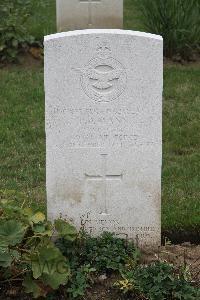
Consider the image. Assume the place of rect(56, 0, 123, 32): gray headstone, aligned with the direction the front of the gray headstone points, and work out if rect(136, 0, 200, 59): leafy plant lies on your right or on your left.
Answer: on your left

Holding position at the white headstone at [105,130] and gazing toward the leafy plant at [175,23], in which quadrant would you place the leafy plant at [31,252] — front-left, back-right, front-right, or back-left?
back-left

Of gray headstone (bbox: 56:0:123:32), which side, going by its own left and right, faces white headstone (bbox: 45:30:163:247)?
front

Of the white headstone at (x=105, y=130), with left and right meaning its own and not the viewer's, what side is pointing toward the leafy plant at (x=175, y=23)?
back

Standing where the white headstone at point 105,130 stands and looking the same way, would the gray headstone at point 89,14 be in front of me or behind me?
behind

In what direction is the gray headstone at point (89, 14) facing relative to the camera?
toward the camera

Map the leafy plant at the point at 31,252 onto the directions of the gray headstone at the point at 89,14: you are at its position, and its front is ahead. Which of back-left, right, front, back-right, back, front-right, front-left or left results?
front

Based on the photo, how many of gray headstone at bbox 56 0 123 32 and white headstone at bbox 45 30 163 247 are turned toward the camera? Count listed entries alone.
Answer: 2

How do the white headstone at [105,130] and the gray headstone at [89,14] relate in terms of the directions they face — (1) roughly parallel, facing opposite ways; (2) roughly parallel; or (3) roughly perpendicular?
roughly parallel

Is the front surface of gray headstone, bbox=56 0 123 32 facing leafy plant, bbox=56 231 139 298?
yes

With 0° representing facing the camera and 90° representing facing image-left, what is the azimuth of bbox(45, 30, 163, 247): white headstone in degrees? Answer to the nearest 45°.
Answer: approximately 0°
